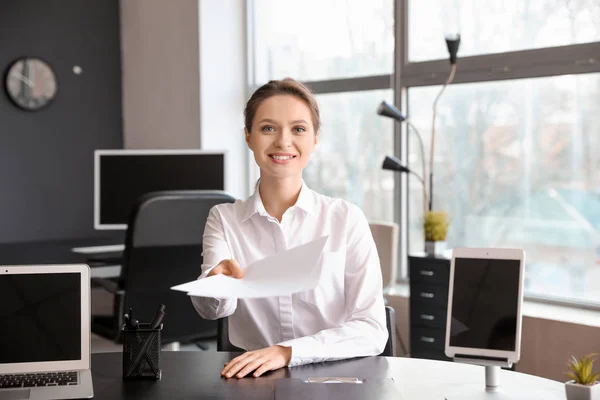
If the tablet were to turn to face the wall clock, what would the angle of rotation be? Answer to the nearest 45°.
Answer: approximately 135° to its right

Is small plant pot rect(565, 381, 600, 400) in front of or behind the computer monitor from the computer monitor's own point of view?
in front

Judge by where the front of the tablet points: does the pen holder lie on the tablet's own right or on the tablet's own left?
on the tablet's own right

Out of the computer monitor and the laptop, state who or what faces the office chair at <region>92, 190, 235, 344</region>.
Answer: the computer monitor

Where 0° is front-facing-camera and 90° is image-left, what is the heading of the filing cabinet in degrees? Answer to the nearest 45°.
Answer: approximately 0°

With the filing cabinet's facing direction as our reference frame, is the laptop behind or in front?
in front

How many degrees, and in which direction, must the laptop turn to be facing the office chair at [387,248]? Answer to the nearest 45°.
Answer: approximately 135° to its left

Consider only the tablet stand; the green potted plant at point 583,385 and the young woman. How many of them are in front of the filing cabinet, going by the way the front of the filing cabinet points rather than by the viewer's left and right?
3

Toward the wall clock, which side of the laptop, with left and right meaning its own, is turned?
back

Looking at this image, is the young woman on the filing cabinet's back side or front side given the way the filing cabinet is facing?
on the front side

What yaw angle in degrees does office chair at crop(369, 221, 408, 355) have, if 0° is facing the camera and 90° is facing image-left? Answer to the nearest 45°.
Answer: approximately 45°
